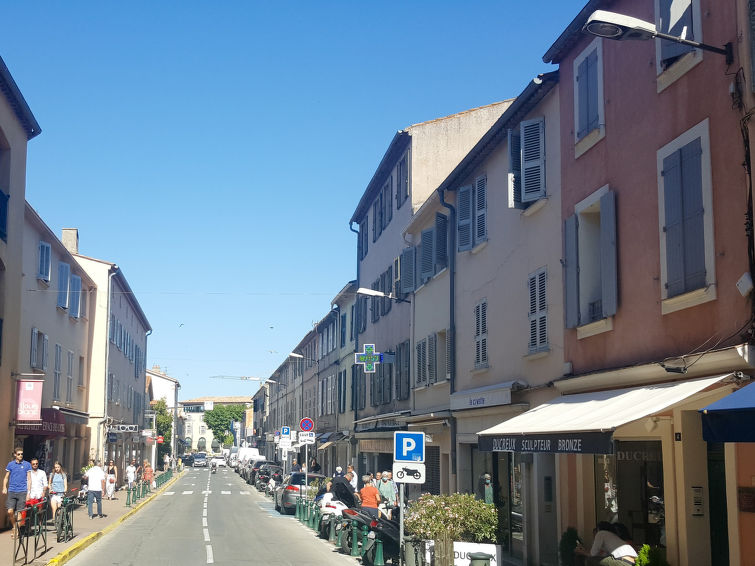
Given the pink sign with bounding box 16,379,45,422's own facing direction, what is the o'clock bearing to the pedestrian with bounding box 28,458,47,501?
The pedestrian is roughly at 12 o'clock from the pink sign.

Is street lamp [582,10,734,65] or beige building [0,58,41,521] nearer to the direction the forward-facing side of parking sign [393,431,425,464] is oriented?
the street lamp

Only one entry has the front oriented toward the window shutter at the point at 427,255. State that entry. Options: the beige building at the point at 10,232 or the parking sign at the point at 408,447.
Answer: the beige building

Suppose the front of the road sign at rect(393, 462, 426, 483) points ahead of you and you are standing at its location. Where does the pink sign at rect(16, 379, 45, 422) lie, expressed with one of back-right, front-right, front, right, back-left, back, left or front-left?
back-right

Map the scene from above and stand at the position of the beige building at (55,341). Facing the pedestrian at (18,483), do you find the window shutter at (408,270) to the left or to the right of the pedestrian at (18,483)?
left

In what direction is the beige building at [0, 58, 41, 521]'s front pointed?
to the viewer's right

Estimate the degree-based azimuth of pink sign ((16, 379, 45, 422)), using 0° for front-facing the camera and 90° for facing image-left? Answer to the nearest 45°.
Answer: approximately 0°

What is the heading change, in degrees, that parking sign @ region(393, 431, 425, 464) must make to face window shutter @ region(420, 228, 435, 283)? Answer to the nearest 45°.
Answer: approximately 180°
